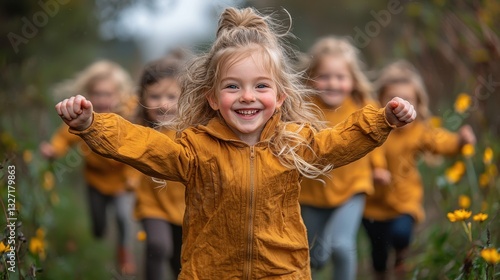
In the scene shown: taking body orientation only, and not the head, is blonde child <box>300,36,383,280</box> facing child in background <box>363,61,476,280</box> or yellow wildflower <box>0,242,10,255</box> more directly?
the yellow wildflower

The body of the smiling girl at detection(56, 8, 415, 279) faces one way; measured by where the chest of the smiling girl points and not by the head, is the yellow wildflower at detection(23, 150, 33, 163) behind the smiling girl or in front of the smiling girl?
behind

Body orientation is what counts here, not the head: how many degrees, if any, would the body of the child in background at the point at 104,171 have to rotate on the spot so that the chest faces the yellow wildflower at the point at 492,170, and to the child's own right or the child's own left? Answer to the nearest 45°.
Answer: approximately 45° to the child's own left

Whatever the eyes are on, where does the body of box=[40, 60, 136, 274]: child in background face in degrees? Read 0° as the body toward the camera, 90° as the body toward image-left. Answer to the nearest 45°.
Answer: approximately 0°

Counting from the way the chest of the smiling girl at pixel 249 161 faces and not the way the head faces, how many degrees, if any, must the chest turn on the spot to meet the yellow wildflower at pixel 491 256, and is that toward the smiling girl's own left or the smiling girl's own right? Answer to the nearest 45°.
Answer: approximately 90° to the smiling girl's own left

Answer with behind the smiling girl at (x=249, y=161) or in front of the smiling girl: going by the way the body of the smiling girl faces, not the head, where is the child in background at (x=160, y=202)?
behind

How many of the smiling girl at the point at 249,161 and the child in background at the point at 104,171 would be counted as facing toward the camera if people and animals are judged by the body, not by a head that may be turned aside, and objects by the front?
2
